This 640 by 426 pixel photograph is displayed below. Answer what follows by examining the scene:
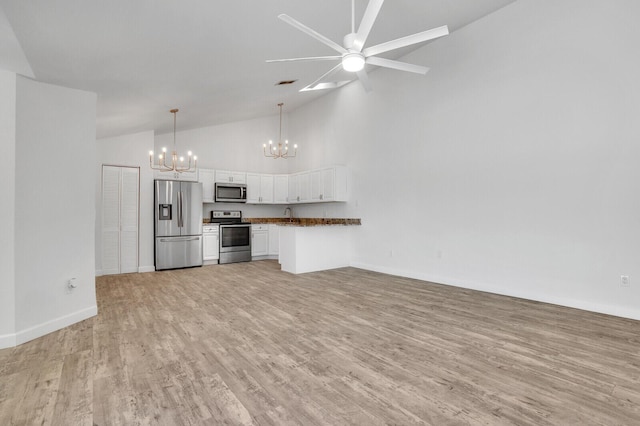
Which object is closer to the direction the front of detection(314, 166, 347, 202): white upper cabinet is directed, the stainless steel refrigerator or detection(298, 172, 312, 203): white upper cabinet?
the stainless steel refrigerator

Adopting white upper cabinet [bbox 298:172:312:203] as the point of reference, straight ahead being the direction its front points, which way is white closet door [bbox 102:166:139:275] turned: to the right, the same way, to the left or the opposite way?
to the left

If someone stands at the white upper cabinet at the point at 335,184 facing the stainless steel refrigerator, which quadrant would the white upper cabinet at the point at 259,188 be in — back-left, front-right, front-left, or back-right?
front-right

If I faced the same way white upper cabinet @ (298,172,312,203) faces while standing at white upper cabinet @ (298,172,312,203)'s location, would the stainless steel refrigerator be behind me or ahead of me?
ahead

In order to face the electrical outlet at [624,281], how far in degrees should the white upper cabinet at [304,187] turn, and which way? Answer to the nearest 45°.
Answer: approximately 90° to its left

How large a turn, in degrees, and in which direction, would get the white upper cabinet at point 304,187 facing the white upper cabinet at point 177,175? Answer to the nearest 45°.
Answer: approximately 45° to its right

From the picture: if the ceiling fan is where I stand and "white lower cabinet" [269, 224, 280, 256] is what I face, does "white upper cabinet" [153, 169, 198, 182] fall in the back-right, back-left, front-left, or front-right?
front-left

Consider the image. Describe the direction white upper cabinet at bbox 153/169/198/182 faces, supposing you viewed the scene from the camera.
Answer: facing the viewer

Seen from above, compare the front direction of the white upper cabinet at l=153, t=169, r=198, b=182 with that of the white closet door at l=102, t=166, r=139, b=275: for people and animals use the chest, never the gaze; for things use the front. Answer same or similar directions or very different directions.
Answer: same or similar directions

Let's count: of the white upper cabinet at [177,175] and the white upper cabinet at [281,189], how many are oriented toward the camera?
2

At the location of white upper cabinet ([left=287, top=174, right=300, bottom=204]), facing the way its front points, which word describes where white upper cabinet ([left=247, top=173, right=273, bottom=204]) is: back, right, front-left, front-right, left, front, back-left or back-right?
right

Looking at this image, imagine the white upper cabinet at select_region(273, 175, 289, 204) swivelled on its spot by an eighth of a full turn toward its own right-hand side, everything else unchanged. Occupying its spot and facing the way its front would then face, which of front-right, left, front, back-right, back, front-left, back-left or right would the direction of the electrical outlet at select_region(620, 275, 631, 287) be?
left

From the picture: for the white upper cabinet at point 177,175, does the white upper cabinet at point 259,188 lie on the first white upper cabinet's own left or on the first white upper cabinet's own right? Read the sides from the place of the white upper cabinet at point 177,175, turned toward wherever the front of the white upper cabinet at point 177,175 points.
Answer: on the first white upper cabinet's own left

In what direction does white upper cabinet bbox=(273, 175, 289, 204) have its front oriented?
toward the camera

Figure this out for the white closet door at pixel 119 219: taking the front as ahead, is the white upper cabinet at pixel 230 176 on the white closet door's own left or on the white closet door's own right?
on the white closet door's own left

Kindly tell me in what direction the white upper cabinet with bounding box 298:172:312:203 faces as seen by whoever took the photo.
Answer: facing the viewer and to the left of the viewer

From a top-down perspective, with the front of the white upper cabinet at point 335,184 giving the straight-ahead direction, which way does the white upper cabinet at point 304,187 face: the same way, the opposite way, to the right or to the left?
the same way
